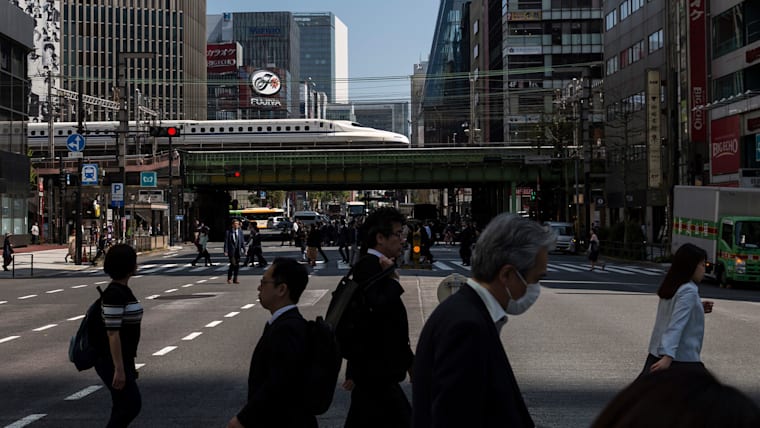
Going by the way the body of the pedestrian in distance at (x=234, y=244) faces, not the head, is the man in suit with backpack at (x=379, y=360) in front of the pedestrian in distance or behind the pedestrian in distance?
in front

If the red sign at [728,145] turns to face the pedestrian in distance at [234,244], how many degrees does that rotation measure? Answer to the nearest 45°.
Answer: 0° — it already faces them

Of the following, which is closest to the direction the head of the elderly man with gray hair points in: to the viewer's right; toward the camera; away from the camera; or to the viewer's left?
to the viewer's right

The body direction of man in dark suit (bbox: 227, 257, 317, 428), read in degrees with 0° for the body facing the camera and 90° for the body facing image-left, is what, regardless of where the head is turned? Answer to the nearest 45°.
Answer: approximately 90°

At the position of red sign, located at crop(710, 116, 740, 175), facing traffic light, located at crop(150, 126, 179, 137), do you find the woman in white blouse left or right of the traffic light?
left

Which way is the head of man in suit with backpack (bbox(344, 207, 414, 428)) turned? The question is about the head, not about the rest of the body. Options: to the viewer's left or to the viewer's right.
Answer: to the viewer's right

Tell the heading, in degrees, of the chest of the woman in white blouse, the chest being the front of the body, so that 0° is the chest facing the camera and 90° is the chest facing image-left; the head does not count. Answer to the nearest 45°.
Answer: approximately 270°

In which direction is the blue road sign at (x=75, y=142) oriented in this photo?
toward the camera

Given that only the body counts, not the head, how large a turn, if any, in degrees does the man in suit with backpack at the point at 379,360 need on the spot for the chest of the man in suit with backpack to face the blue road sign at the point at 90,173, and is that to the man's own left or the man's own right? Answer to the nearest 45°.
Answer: approximately 90° to the man's own left

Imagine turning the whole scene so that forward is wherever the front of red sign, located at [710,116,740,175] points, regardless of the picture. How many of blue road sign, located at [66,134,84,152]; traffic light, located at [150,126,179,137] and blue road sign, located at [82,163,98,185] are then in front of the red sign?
3

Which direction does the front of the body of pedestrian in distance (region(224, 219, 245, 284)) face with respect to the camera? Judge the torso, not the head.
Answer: toward the camera

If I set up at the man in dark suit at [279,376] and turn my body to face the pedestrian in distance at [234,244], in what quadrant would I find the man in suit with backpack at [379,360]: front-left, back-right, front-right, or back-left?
front-right

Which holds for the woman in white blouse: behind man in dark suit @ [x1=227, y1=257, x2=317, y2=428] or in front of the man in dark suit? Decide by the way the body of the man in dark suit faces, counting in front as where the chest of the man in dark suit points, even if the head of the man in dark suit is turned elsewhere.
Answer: behind

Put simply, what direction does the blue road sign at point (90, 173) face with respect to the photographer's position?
facing the viewer

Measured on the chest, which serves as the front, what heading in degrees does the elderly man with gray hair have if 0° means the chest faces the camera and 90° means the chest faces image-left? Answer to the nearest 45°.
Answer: approximately 270°

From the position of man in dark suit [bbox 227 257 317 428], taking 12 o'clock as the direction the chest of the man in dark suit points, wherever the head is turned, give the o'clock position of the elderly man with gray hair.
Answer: The elderly man with gray hair is roughly at 8 o'clock from the man in dark suit.
